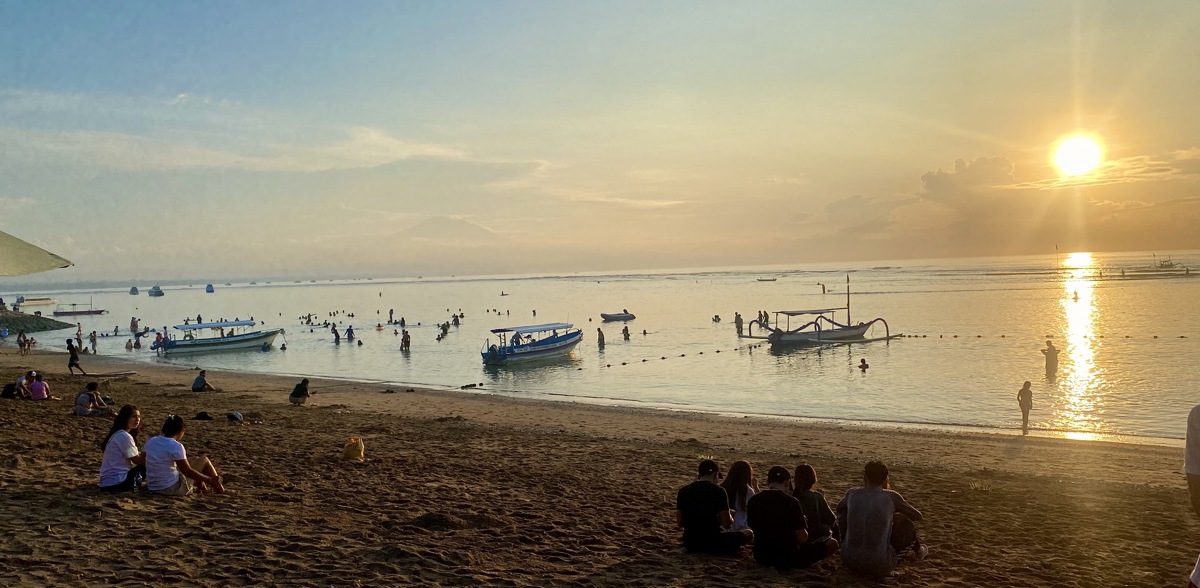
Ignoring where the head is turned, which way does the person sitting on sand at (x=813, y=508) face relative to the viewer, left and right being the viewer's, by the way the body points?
facing away from the viewer and to the right of the viewer

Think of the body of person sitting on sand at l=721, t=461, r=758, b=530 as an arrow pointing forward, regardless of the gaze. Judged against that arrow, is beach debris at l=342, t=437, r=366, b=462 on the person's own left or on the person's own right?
on the person's own left

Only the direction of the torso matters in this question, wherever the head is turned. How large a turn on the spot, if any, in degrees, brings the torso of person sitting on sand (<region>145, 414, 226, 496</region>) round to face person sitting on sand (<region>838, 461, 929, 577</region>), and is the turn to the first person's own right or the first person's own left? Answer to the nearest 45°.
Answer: approximately 90° to the first person's own right

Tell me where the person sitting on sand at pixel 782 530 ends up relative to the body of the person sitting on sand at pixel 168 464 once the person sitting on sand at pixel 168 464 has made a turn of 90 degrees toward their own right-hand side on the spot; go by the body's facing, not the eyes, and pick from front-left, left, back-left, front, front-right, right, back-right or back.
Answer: front

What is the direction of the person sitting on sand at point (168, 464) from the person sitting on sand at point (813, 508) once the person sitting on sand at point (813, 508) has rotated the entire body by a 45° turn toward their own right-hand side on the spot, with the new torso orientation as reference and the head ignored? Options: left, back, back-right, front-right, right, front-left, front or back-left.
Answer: back

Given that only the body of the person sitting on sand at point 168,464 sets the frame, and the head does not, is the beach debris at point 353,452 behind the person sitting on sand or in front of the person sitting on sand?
in front

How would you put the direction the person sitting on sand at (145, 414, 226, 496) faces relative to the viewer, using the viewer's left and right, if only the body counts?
facing away from the viewer and to the right of the viewer

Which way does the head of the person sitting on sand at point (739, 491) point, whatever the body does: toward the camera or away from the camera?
away from the camera

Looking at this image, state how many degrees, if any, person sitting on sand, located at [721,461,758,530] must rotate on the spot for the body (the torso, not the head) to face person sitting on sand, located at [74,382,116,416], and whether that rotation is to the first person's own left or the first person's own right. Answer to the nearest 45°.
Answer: approximately 45° to the first person's own left

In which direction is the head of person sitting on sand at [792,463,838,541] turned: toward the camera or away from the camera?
away from the camera

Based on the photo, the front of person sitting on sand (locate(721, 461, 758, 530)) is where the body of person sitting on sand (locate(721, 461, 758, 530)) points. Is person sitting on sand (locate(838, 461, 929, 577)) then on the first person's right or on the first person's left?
on the first person's right

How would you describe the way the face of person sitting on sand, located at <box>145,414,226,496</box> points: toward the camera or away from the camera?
away from the camera

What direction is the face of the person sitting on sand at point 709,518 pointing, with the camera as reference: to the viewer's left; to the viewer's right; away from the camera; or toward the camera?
away from the camera

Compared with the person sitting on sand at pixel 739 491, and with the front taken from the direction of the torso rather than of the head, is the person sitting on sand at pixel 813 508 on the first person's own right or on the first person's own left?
on the first person's own right

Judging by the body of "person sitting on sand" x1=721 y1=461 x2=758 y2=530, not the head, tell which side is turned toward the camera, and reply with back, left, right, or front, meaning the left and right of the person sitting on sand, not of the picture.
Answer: back
